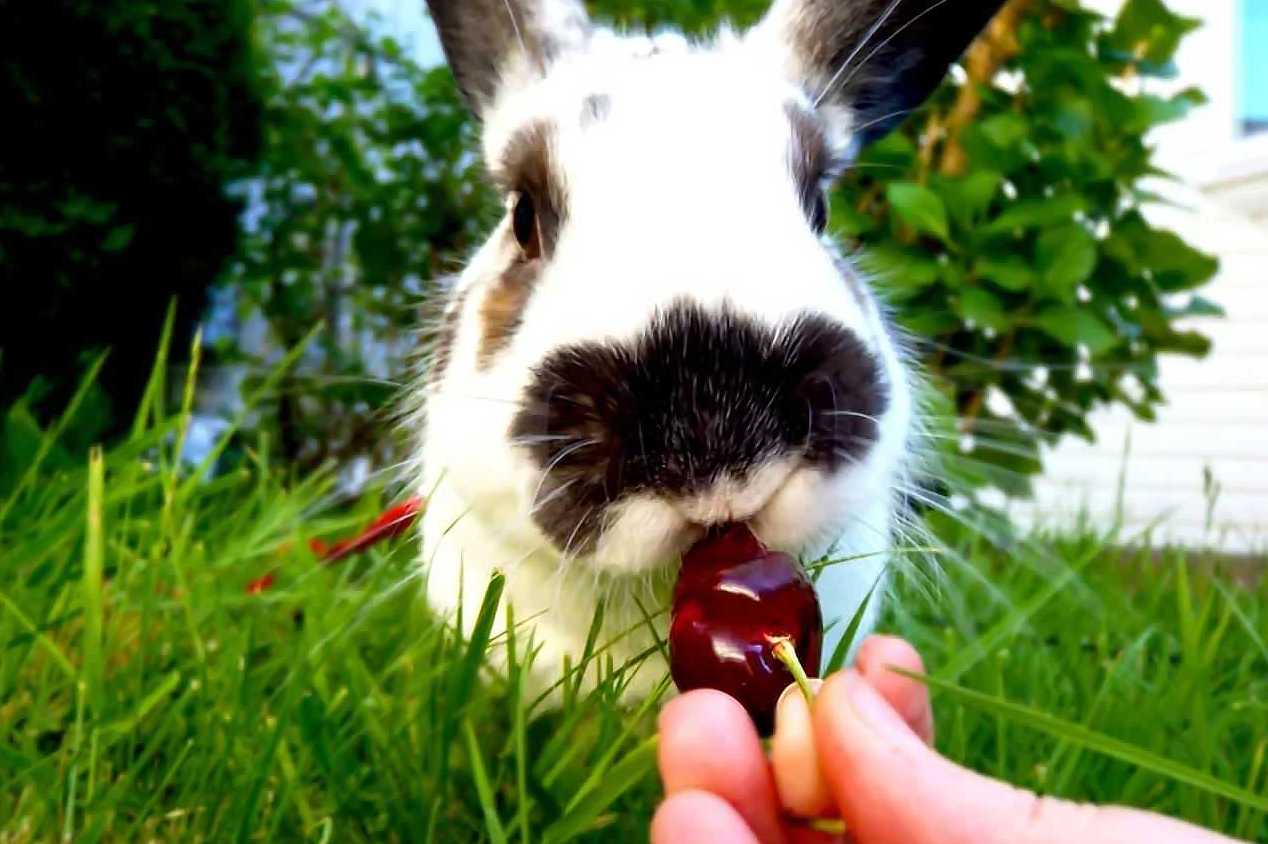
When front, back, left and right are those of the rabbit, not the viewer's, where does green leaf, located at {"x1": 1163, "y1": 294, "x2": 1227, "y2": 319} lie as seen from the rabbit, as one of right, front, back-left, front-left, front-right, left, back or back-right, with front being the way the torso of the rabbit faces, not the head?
back-left

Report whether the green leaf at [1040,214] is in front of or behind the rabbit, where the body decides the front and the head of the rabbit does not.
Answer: behind

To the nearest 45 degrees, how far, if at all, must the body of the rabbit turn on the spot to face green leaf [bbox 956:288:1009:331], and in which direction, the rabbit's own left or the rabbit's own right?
approximately 135° to the rabbit's own left

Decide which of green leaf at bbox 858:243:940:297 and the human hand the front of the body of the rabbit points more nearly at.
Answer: the human hand

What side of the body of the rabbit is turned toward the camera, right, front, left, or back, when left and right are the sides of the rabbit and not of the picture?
front

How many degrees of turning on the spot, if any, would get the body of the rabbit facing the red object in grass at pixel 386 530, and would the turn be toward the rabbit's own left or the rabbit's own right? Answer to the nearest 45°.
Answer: approximately 135° to the rabbit's own right

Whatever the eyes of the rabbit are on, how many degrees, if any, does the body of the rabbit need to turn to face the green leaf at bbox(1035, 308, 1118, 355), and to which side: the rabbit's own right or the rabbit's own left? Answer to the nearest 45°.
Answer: approximately 135° to the rabbit's own left
